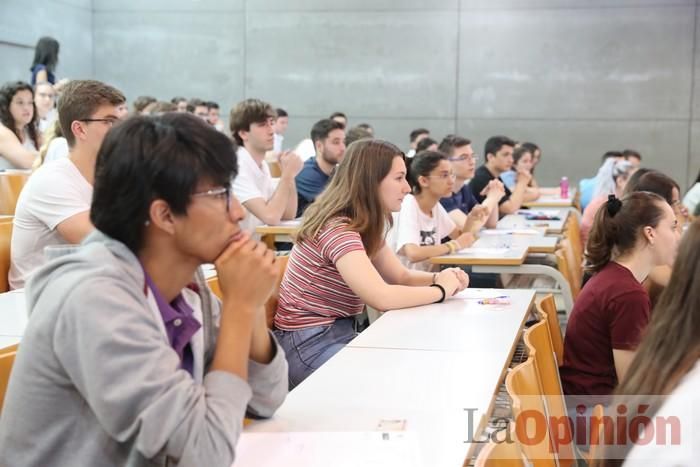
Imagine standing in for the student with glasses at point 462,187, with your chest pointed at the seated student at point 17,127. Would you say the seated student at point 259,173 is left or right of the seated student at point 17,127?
left

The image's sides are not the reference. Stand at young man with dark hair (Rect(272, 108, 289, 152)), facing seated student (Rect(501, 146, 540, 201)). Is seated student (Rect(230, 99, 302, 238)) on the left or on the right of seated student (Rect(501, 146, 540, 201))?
right

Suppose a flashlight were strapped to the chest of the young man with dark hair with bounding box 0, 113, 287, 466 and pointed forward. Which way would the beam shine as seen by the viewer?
to the viewer's right

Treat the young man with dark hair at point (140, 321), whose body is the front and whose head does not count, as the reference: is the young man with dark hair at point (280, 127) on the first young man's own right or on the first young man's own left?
on the first young man's own left

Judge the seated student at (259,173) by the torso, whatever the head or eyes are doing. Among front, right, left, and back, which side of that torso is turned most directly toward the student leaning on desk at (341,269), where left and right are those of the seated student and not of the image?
right

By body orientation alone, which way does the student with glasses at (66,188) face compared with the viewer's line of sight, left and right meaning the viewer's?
facing to the right of the viewer

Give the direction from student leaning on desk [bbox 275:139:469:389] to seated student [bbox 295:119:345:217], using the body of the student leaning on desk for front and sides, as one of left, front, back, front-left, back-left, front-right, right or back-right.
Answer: left

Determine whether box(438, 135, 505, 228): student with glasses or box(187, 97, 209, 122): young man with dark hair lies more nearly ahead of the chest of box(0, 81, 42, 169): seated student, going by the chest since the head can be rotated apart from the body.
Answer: the student with glasses

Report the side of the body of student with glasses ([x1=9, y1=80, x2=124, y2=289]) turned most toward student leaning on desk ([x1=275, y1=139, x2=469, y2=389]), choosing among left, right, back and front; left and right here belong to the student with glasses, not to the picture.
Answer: front

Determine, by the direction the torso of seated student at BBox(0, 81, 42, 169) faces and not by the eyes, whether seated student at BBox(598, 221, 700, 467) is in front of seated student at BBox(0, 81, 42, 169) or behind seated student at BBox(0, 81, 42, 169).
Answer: in front

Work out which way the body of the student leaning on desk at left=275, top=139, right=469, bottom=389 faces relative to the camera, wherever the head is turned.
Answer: to the viewer's right

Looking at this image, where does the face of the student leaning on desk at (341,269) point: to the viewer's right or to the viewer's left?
to the viewer's right

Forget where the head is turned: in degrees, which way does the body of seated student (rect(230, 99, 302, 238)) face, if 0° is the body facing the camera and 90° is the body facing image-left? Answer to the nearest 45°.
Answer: approximately 270°

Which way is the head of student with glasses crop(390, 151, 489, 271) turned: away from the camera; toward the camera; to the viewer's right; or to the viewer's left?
to the viewer's right

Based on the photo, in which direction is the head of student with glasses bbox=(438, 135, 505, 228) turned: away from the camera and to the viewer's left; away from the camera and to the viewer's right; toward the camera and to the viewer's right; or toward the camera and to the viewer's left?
toward the camera and to the viewer's right

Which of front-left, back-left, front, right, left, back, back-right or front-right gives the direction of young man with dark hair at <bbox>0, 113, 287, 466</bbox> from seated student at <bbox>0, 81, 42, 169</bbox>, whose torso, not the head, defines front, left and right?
front-right
